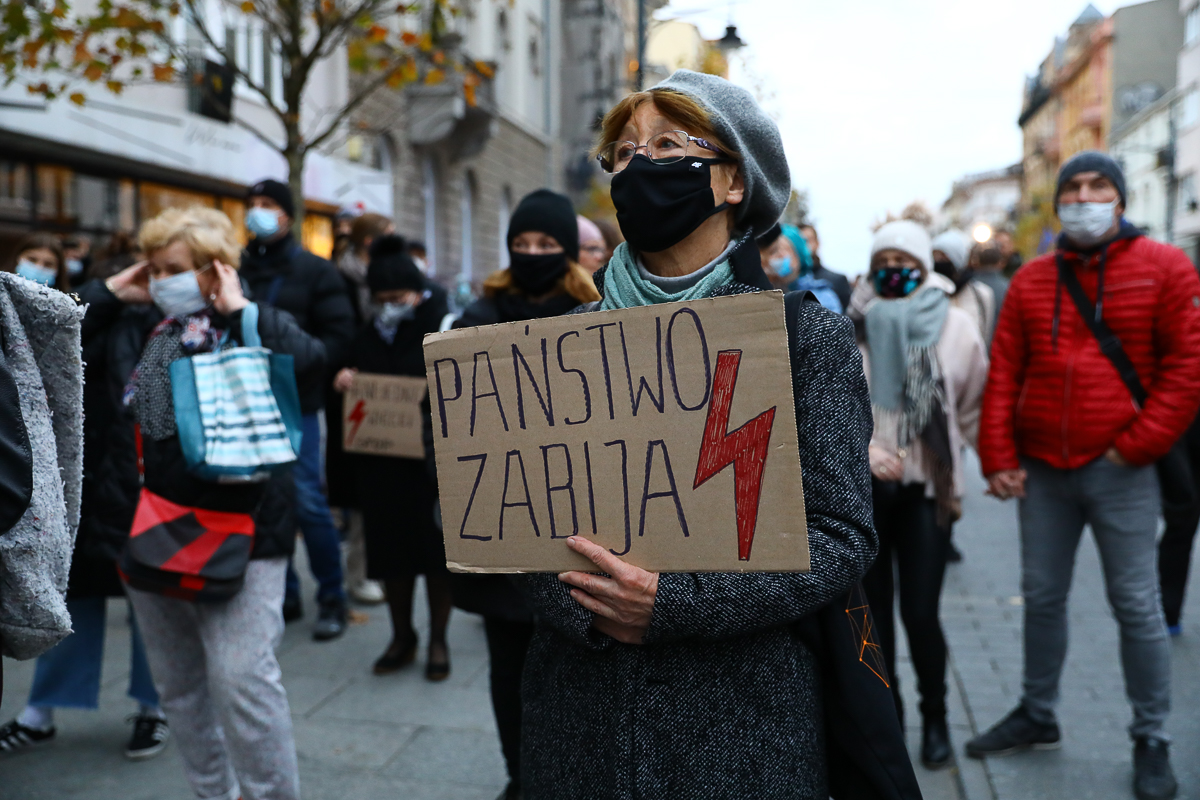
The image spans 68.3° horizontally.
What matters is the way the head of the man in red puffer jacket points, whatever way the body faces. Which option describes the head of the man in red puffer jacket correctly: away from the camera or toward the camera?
toward the camera

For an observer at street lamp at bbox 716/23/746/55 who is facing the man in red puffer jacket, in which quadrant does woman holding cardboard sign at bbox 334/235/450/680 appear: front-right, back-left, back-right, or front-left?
front-right

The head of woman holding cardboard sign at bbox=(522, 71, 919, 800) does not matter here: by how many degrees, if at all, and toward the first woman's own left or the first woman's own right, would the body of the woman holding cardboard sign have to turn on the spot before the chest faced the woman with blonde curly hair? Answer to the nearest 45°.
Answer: approximately 90° to the first woman's own right

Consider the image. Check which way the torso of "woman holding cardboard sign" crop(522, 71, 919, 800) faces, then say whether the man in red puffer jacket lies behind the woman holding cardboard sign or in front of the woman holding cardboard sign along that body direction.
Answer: behind

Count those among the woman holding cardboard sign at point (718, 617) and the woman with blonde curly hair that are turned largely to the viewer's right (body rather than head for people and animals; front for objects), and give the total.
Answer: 0

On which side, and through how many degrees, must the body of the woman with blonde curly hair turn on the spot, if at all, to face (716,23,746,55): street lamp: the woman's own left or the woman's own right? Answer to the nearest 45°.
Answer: approximately 180°

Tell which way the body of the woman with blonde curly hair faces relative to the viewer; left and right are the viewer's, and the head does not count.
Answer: facing the viewer and to the left of the viewer

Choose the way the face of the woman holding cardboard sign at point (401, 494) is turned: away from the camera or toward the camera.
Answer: toward the camera

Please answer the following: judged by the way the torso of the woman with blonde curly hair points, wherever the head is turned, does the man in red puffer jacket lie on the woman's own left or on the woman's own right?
on the woman's own left

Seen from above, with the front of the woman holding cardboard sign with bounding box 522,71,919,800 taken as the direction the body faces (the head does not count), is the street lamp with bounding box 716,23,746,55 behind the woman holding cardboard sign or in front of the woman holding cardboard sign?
behind
